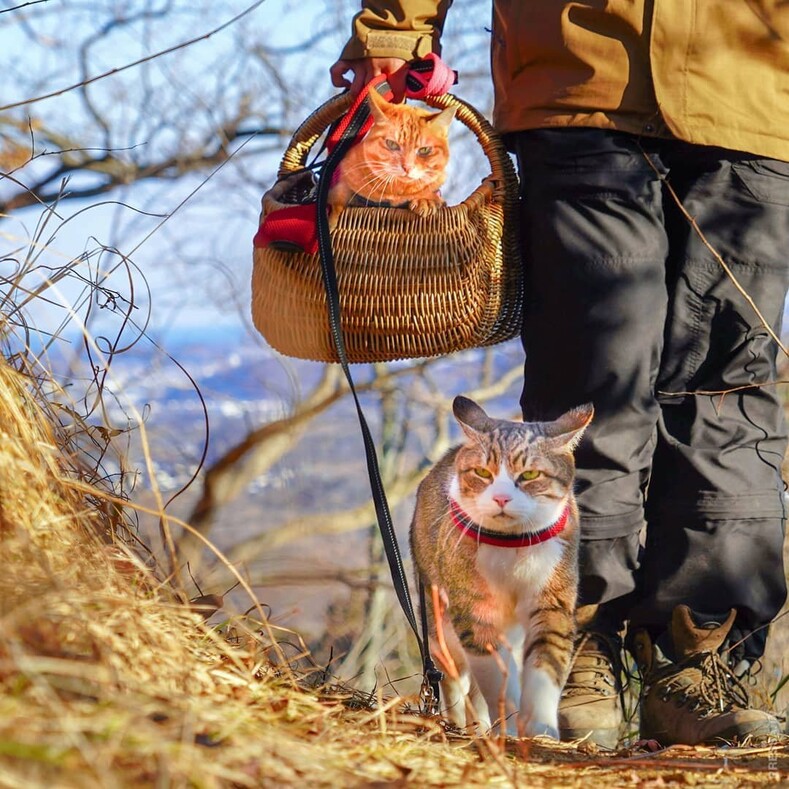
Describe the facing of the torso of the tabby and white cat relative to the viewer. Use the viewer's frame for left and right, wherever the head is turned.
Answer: facing the viewer

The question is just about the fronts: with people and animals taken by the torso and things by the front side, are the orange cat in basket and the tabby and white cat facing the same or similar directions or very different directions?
same or similar directions

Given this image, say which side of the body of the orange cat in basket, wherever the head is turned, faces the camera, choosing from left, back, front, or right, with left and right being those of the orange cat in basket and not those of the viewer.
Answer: front
